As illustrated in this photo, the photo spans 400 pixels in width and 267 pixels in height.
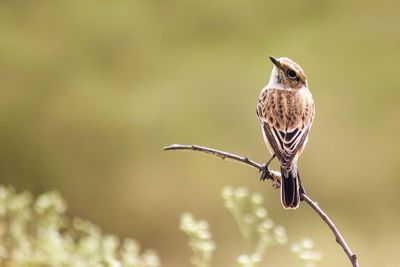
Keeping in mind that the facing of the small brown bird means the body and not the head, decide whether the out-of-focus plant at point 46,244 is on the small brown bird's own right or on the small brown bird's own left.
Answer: on the small brown bird's own left

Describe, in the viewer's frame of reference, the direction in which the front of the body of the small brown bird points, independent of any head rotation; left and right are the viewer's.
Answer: facing away from the viewer
